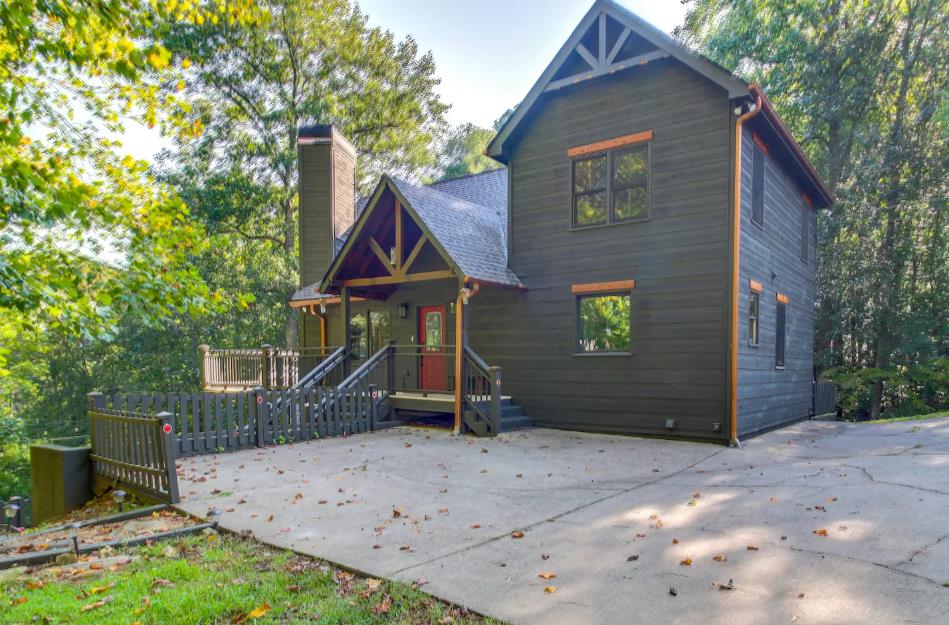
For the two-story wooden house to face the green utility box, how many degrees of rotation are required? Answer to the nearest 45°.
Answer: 0° — it already faces it

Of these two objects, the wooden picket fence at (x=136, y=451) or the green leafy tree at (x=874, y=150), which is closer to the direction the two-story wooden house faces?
the wooden picket fence

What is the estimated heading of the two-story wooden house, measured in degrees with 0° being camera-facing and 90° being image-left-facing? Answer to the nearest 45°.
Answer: approximately 45°

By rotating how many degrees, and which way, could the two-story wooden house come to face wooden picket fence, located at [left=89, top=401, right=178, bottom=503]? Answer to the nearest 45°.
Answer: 0° — it already faces it

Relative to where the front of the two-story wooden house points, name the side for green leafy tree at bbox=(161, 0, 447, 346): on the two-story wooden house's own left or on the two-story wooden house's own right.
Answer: on the two-story wooden house's own right
